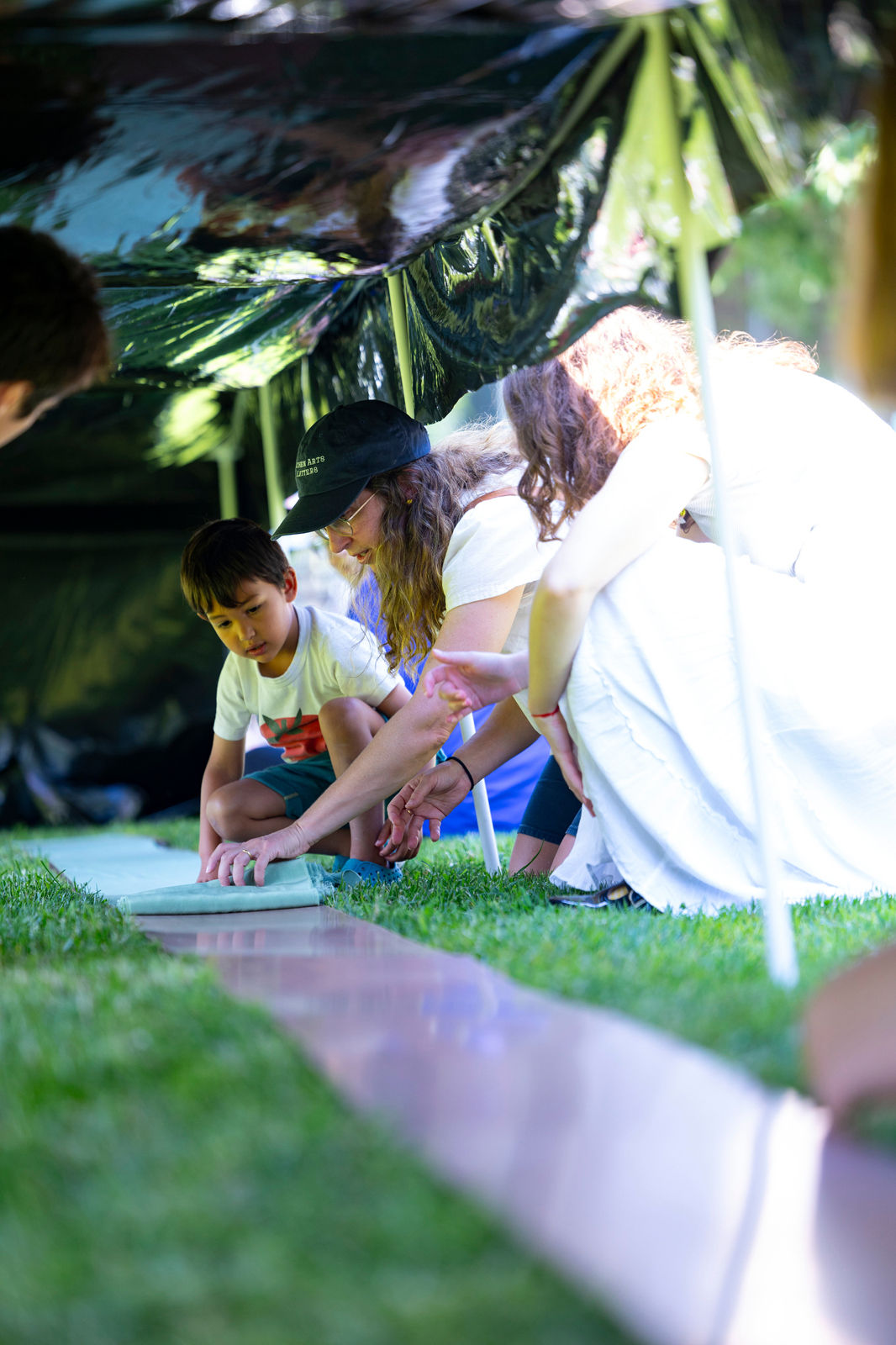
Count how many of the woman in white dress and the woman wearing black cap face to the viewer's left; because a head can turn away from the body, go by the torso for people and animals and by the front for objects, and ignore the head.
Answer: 2

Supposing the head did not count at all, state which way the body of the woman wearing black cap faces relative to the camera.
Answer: to the viewer's left

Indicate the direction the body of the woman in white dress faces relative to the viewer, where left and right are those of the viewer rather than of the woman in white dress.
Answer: facing to the left of the viewer

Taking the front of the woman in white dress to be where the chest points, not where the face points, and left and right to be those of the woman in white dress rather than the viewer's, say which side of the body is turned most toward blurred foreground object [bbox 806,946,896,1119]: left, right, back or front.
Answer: left

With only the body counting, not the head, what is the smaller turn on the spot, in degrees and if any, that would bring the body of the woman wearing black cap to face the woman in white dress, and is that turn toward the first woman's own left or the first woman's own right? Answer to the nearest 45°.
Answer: approximately 135° to the first woman's own left

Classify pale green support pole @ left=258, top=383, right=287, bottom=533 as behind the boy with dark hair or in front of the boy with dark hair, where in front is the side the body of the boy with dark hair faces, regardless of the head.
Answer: behind

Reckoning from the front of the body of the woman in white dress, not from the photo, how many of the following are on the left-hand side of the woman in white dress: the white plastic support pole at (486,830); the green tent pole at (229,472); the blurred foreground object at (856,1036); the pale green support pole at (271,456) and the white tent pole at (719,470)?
2
